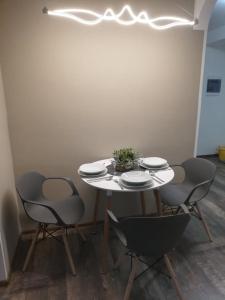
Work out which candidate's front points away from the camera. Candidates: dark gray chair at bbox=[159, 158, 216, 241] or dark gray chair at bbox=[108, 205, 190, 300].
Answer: dark gray chair at bbox=[108, 205, 190, 300]

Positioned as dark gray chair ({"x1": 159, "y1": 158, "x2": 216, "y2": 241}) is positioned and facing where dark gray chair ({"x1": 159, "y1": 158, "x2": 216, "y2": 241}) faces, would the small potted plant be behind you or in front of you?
in front

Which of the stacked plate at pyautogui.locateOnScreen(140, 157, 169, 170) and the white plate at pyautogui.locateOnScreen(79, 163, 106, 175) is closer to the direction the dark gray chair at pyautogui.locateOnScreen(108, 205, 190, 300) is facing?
the stacked plate

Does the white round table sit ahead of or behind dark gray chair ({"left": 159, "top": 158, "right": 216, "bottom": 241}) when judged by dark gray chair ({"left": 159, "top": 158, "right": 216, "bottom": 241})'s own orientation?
ahead

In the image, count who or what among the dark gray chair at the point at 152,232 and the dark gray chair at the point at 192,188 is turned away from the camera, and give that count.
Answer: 1

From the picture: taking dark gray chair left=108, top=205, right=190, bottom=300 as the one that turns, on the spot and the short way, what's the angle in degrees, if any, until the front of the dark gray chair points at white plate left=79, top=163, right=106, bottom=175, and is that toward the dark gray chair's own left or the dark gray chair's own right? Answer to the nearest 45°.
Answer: approximately 45° to the dark gray chair's own left

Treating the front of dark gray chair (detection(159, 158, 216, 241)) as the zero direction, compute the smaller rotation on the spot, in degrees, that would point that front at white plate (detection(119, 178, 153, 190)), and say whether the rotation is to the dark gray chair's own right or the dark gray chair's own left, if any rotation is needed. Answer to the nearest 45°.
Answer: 0° — it already faces it

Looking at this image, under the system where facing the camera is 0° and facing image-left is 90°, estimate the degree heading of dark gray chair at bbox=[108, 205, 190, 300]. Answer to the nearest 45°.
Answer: approximately 180°
